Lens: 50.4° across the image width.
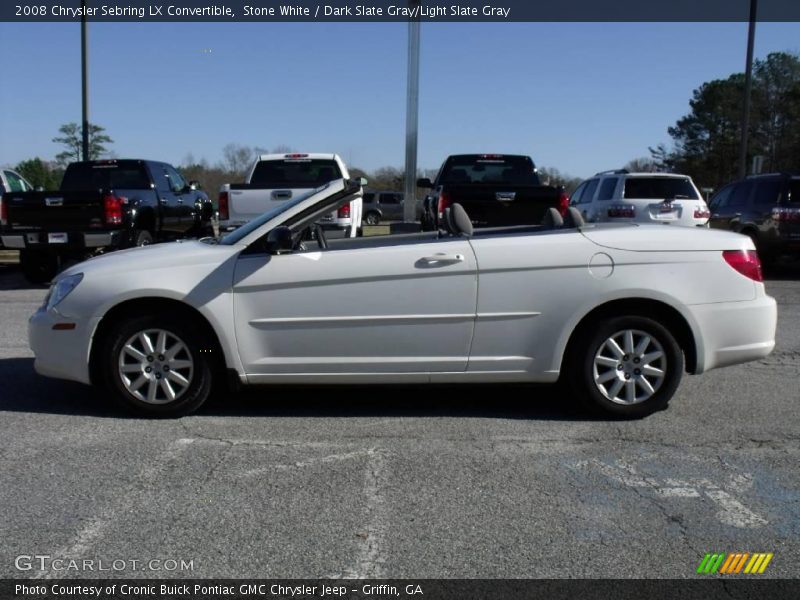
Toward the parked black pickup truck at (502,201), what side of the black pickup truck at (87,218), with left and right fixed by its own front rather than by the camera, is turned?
right

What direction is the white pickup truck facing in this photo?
away from the camera

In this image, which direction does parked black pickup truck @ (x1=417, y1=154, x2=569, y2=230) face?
away from the camera

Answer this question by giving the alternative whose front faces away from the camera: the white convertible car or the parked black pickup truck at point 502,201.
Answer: the parked black pickup truck

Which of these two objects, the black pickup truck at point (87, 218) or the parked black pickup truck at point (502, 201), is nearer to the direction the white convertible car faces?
the black pickup truck at point (87, 218)

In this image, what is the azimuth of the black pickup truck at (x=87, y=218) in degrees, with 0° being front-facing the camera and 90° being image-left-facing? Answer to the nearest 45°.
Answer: approximately 225°

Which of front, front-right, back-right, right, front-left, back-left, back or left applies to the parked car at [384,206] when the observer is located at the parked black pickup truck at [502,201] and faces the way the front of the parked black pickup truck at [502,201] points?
front

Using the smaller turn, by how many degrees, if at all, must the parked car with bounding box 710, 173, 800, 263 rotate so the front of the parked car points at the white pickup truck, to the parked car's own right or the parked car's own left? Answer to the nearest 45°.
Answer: approximately 90° to the parked car's own left

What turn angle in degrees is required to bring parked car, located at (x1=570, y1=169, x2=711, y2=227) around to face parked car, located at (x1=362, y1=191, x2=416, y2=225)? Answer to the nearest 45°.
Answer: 0° — it already faces it

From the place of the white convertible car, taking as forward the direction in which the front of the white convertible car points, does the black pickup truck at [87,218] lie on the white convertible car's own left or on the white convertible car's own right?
on the white convertible car's own right

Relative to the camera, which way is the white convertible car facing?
to the viewer's left

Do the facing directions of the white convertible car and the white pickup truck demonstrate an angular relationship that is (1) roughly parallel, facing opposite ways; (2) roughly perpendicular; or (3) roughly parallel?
roughly perpendicular

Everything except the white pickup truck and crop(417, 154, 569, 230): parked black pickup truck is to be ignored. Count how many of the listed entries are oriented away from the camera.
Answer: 2

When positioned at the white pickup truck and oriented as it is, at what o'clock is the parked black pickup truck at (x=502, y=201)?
The parked black pickup truck is roughly at 4 o'clock from the white pickup truck.

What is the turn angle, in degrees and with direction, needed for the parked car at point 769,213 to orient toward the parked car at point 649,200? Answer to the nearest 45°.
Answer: approximately 45° to its left
